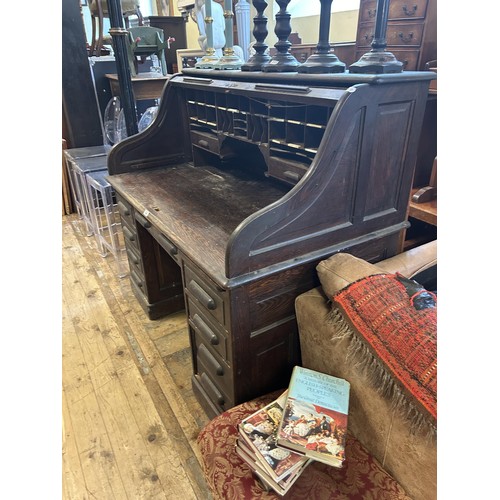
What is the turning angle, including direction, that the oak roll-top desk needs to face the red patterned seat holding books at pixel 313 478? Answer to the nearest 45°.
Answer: approximately 45° to its left

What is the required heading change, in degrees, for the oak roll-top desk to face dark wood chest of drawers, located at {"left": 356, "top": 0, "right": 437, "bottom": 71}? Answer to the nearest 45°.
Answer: approximately 180°

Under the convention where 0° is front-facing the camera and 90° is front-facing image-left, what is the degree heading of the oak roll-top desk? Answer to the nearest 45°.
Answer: approximately 45°

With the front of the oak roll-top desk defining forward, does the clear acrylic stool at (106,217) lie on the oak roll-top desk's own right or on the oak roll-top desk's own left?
on the oak roll-top desk's own right

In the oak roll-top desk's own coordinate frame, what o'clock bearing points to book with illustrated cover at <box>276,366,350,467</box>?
The book with illustrated cover is roughly at 10 o'clock from the oak roll-top desk.

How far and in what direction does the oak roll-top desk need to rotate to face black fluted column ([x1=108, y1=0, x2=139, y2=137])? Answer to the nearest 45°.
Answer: approximately 90° to its right
